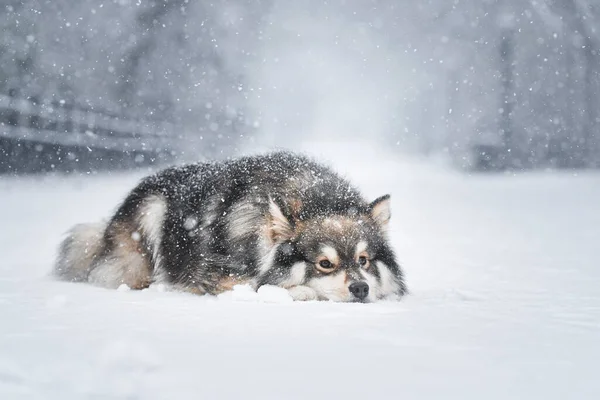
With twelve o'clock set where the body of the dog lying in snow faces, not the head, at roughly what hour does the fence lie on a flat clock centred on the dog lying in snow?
The fence is roughly at 7 o'clock from the dog lying in snow.

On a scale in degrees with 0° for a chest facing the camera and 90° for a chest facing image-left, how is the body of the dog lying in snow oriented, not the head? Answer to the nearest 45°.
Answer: approximately 315°
